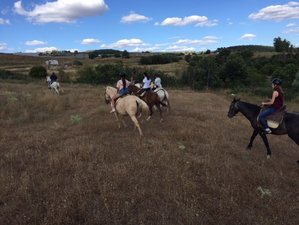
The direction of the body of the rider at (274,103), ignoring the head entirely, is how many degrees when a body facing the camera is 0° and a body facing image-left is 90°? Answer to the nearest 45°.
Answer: approximately 90°

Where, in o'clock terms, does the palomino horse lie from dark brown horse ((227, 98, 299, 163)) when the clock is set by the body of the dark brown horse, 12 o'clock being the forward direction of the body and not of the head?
The palomino horse is roughly at 12 o'clock from the dark brown horse.

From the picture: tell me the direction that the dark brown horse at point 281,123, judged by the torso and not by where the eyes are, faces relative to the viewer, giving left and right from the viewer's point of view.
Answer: facing to the left of the viewer

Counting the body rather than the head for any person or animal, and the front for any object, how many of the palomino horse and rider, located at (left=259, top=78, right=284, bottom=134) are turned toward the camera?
0

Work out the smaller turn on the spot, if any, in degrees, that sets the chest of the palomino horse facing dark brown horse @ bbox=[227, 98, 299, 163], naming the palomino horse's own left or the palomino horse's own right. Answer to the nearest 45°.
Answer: approximately 180°

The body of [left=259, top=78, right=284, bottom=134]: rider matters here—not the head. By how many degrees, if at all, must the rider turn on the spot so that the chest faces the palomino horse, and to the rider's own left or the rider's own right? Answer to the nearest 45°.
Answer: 0° — they already face it

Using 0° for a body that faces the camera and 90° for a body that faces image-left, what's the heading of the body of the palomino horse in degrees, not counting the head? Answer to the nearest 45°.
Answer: approximately 135°
